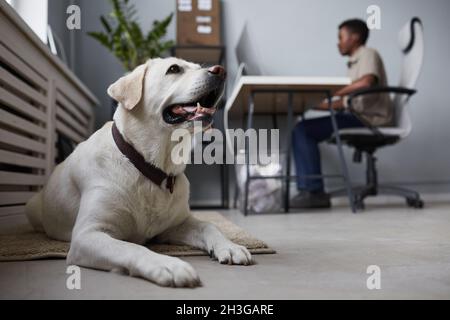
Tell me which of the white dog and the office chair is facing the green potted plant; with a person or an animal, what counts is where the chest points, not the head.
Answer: the office chair

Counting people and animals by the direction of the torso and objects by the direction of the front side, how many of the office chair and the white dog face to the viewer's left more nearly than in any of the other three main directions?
1

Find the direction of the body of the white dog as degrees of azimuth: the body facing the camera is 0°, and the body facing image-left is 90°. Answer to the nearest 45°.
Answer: approximately 315°

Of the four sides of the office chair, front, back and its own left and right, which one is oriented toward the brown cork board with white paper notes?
front

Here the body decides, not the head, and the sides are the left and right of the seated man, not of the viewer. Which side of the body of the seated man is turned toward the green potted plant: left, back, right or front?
front

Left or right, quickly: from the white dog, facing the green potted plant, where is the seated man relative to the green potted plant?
right

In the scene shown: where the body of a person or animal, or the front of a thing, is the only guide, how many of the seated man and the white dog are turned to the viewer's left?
1

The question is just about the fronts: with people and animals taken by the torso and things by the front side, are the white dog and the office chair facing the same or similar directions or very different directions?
very different directions

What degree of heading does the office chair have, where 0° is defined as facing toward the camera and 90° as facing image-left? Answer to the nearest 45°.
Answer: approximately 90°

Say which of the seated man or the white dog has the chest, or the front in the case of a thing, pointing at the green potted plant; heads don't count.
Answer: the seated man

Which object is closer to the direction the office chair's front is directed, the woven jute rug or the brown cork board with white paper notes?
the brown cork board with white paper notes

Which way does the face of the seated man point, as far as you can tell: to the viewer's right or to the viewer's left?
to the viewer's left

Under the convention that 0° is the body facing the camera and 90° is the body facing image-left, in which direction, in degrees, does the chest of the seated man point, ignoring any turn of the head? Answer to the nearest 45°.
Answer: approximately 90°
